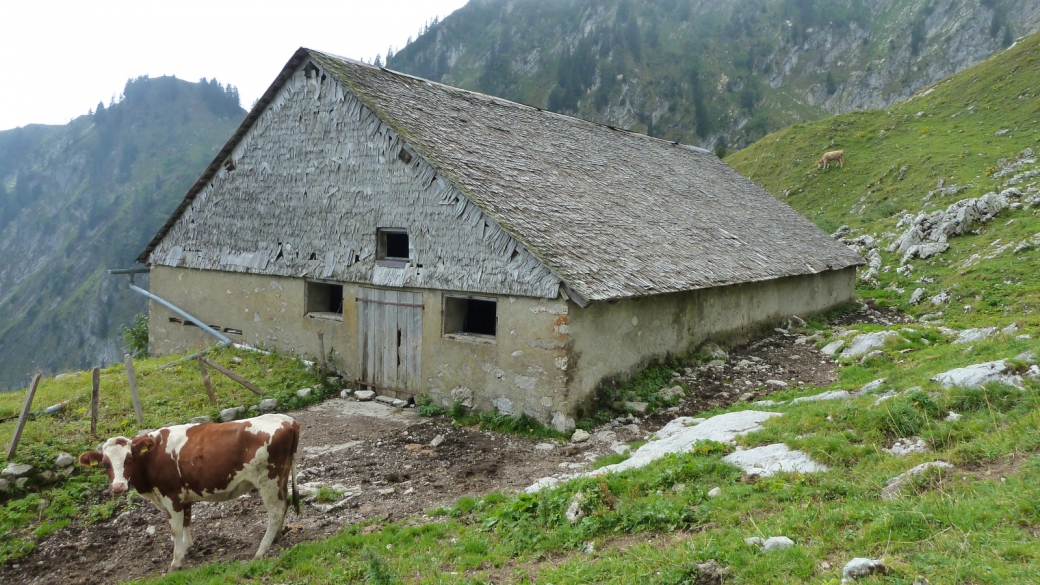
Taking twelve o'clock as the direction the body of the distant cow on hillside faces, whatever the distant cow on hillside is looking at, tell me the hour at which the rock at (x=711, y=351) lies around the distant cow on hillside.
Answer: The rock is roughly at 9 o'clock from the distant cow on hillside.

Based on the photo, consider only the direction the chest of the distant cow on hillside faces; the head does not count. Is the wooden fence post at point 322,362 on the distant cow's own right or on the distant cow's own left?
on the distant cow's own left

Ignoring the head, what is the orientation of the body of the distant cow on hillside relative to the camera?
to the viewer's left

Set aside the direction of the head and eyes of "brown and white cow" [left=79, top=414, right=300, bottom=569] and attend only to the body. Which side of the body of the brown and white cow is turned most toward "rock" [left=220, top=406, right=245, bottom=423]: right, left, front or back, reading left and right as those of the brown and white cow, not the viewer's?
right

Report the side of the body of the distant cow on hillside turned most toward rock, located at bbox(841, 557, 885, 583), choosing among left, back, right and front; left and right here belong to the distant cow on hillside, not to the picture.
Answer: left

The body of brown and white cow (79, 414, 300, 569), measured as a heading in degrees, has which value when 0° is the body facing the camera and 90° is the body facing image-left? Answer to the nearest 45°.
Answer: approximately 90°

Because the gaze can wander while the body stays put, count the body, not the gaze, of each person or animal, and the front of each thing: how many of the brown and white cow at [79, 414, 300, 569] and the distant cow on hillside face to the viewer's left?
2

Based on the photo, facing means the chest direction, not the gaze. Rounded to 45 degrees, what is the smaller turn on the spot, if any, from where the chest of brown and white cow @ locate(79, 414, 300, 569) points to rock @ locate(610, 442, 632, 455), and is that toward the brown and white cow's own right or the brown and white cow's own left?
approximately 180°

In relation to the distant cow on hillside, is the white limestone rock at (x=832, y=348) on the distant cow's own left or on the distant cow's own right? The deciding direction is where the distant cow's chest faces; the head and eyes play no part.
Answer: on the distant cow's own left

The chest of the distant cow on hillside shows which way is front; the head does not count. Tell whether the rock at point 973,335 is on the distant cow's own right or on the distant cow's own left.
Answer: on the distant cow's own left

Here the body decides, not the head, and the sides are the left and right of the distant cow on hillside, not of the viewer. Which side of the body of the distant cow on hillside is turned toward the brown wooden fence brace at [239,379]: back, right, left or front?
left

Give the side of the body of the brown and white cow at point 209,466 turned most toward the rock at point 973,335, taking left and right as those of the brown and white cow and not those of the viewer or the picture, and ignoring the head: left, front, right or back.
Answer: back

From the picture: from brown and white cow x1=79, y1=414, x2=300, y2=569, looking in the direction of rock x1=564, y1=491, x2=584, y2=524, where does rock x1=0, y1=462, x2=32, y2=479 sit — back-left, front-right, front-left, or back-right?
back-left

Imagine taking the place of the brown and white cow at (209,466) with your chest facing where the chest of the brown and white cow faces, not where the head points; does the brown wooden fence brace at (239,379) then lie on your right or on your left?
on your right

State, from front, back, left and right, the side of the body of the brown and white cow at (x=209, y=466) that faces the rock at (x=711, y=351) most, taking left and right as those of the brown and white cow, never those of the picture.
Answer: back
